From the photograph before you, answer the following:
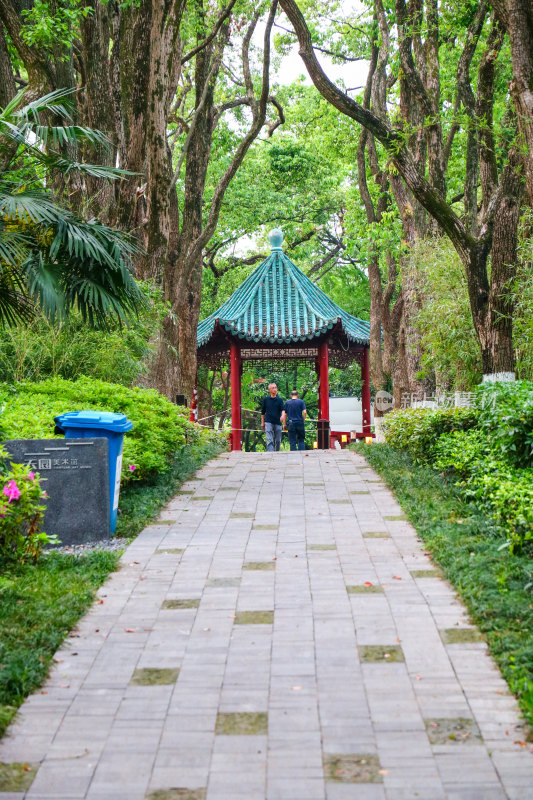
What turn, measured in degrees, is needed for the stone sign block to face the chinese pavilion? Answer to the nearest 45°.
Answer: approximately 135° to its left

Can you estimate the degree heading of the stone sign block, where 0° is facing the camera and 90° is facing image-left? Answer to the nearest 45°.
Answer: approximately 0°

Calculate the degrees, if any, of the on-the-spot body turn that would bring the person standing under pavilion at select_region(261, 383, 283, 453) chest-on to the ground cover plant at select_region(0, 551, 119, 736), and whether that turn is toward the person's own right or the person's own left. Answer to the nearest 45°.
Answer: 0° — they already face it

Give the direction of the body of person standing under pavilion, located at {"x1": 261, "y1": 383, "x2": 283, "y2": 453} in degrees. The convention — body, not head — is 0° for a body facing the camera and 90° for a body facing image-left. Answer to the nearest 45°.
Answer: approximately 0°

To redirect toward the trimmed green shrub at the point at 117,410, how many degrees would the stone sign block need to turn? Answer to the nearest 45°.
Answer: approximately 180°

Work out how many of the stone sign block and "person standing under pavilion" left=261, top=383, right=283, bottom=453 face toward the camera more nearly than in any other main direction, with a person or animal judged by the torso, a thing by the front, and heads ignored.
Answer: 2

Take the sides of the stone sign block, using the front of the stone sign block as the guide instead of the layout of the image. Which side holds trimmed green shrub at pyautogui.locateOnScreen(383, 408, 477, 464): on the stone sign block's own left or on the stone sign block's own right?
on the stone sign block's own left

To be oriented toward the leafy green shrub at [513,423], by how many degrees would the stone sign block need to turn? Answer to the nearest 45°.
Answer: approximately 90° to its left

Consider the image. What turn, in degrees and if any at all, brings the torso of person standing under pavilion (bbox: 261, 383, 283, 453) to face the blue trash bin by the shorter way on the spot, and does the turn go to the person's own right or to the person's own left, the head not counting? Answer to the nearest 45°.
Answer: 0° — they already face it
